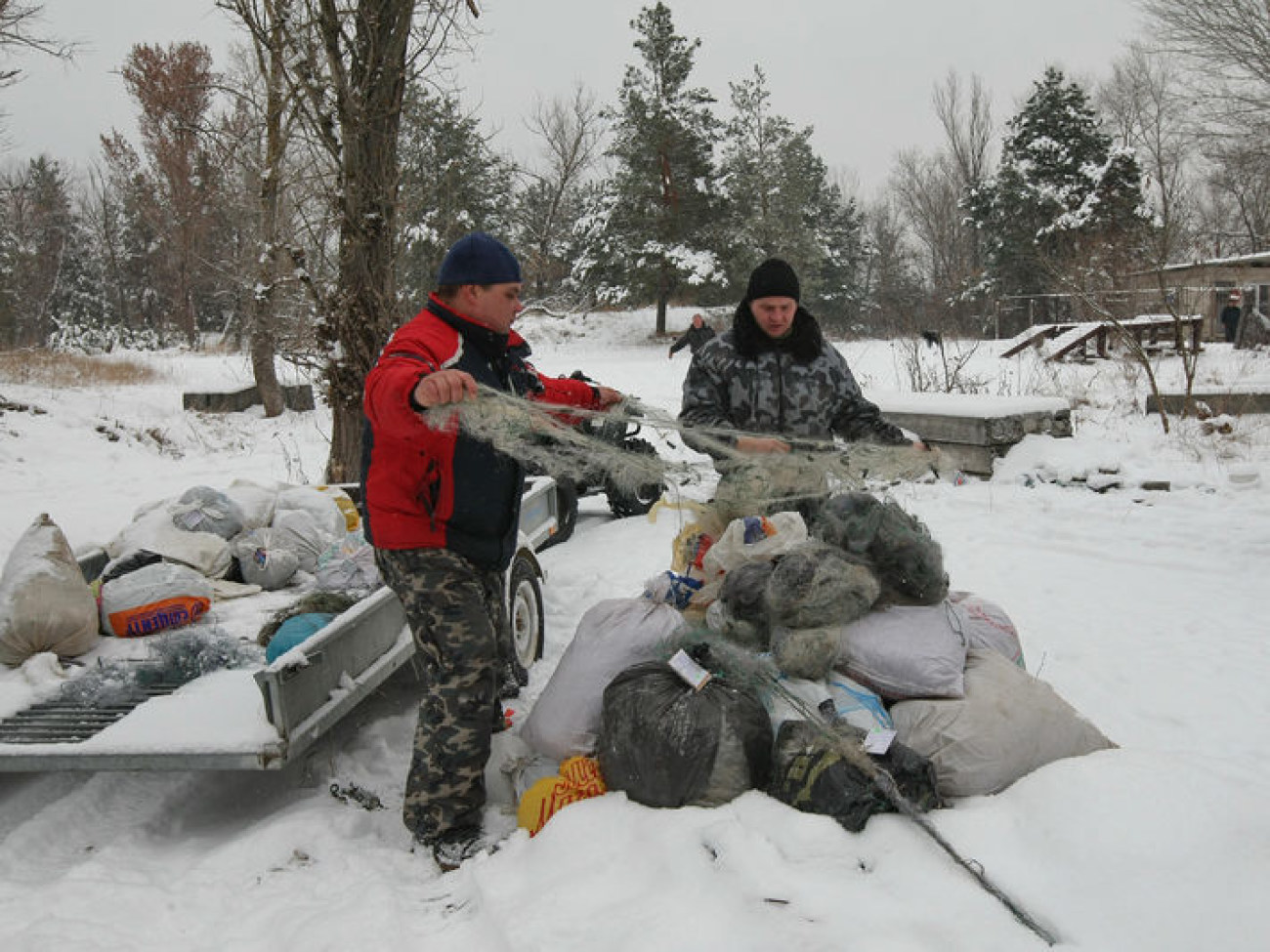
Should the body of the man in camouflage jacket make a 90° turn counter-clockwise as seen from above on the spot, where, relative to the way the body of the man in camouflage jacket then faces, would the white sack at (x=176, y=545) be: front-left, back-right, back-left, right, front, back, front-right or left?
back

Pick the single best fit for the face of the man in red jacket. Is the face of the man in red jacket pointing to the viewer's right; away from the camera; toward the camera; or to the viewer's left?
to the viewer's right

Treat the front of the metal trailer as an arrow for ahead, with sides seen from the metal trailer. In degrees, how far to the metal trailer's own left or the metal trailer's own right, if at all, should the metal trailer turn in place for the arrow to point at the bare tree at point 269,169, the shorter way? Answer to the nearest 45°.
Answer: approximately 45° to the metal trailer's own left

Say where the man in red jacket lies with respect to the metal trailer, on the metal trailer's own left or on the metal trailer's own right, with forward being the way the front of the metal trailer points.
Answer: on the metal trailer's own right

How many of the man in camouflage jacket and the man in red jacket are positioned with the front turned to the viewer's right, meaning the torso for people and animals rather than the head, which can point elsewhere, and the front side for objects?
1

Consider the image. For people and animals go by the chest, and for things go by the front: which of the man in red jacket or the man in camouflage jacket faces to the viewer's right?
the man in red jacket

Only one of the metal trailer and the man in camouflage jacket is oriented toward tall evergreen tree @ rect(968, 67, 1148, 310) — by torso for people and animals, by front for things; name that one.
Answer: the metal trailer

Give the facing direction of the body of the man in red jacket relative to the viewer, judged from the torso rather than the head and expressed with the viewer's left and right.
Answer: facing to the right of the viewer

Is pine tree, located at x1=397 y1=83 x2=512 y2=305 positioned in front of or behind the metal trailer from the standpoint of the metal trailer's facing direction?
in front

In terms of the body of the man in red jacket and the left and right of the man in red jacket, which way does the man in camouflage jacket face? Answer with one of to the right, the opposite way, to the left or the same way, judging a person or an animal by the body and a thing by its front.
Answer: to the right

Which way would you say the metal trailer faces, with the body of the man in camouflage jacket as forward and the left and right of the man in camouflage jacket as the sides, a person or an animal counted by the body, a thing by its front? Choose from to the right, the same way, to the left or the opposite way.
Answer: the opposite way

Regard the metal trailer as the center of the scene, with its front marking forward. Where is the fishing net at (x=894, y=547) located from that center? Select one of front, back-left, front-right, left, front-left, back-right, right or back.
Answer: front-right
